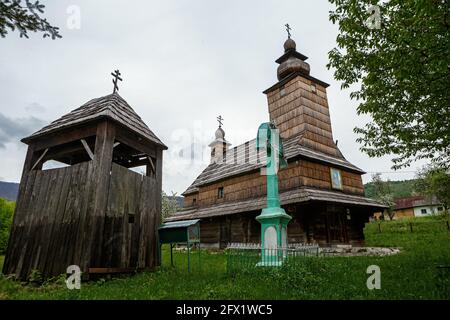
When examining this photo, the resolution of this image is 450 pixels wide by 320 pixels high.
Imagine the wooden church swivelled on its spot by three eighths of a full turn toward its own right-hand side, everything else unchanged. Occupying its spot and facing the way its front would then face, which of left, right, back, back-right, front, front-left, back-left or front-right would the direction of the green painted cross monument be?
left

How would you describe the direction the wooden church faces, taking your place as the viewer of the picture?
facing the viewer and to the right of the viewer

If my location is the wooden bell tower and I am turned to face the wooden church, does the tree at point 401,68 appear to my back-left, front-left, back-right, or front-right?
front-right

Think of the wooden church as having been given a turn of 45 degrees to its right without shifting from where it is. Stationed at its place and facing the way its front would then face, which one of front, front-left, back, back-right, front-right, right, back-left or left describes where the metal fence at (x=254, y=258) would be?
front

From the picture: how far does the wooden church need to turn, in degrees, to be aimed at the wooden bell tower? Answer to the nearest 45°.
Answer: approximately 90° to its right

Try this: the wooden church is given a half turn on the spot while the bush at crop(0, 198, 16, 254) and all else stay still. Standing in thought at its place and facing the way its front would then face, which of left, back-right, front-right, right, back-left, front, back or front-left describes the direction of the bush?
front-left
